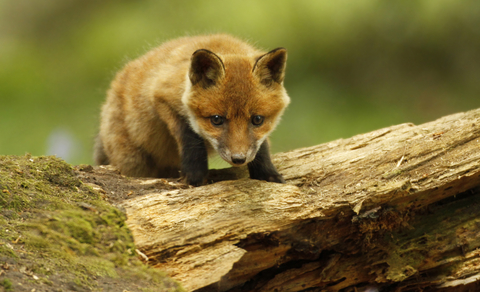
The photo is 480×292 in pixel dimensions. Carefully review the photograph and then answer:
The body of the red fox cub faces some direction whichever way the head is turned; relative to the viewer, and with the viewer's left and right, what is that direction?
facing the viewer and to the right of the viewer
